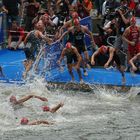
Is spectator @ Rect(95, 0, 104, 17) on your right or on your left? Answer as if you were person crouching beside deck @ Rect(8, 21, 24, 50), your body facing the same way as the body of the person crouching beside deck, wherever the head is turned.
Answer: on your left

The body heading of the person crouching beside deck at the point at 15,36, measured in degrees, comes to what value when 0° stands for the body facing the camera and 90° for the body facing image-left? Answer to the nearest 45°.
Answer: approximately 0°

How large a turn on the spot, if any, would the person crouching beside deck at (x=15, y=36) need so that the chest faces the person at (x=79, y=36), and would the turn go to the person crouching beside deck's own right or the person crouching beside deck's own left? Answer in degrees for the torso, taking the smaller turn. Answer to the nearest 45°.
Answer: approximately 45° to the person crouching beside deck's own left

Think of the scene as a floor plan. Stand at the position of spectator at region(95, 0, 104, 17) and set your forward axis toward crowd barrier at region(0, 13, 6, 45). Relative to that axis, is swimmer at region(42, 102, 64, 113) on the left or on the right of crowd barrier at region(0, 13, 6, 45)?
left
